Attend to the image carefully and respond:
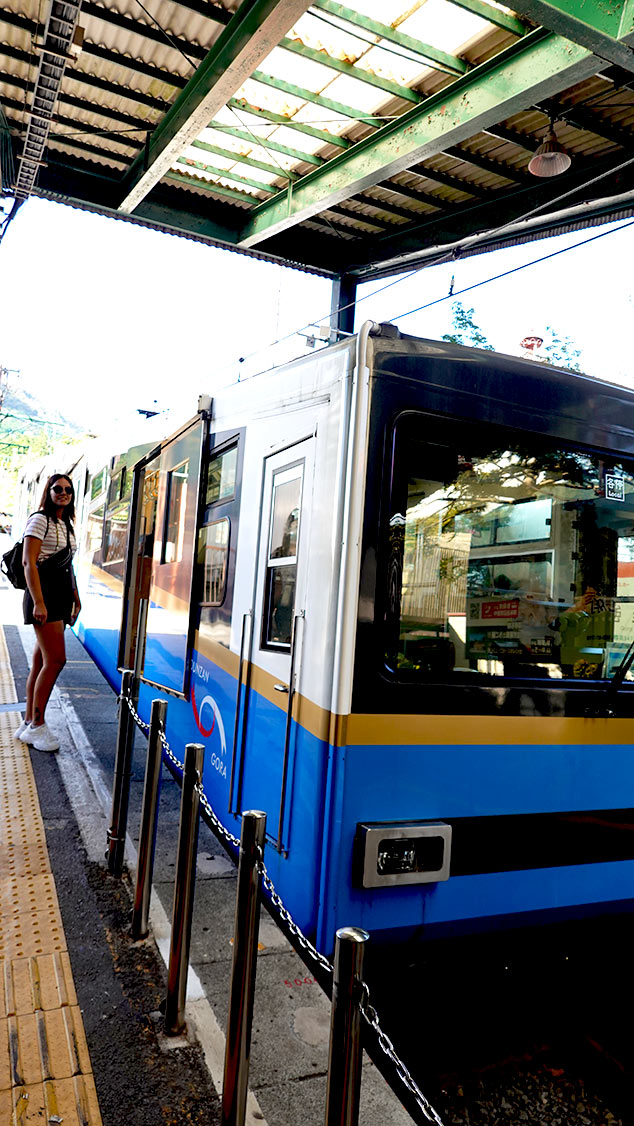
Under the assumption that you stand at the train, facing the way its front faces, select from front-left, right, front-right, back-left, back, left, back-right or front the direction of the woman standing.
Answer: back

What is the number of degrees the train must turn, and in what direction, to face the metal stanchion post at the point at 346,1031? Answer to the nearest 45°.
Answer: approximately 45° to its right

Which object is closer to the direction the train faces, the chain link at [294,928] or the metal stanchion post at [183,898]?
the chain link

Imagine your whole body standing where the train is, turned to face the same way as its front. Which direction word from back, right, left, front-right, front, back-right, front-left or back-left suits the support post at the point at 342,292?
back-left

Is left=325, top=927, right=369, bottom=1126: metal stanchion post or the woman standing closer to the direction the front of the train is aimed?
the metal stanchion post

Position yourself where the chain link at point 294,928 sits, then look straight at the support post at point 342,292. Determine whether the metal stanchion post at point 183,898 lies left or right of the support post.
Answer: left

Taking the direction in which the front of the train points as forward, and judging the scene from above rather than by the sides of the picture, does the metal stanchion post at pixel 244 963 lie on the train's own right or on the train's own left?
on the train's own right
